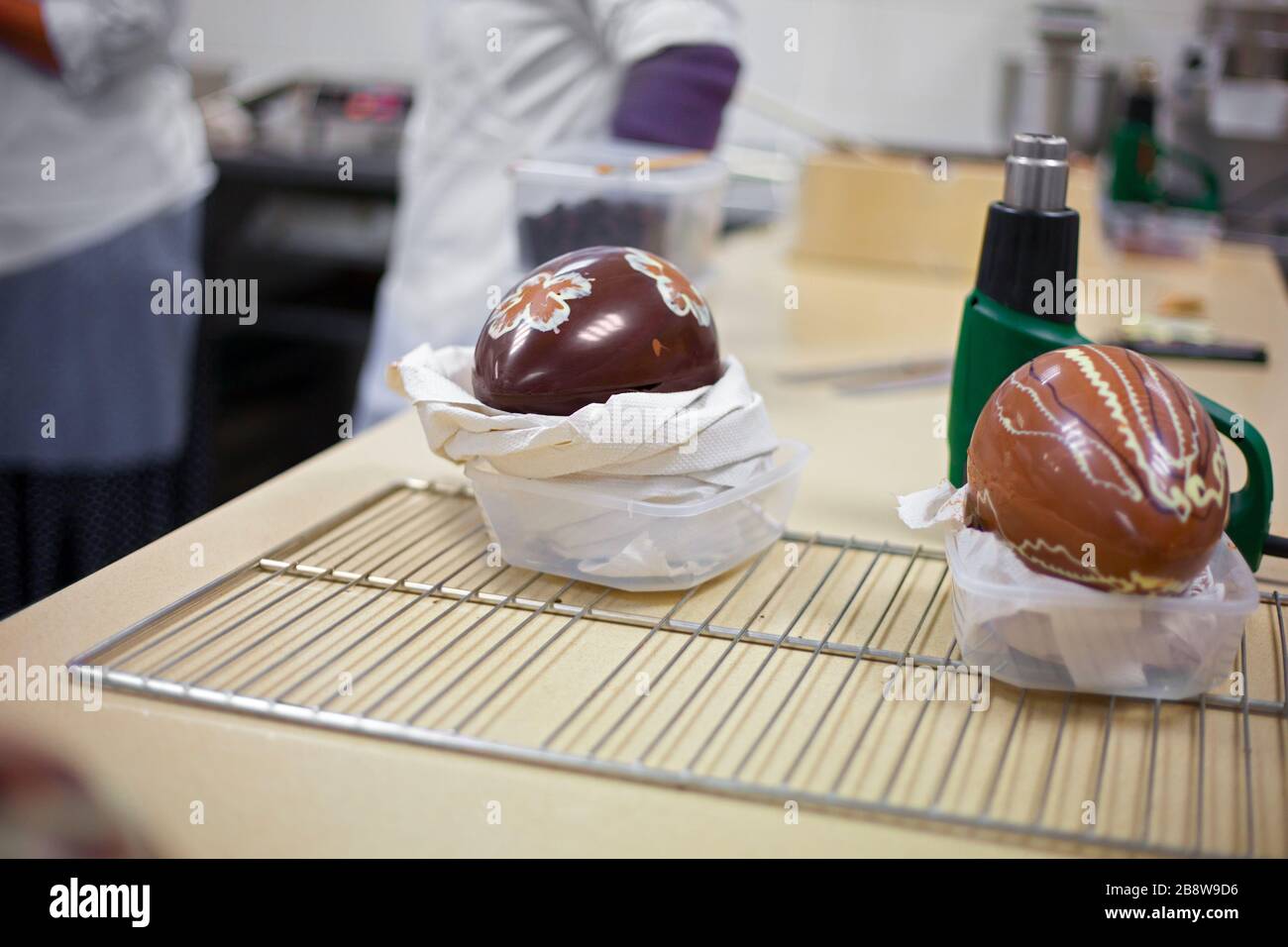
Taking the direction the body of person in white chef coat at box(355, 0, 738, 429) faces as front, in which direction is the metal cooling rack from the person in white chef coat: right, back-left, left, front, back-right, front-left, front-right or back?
right

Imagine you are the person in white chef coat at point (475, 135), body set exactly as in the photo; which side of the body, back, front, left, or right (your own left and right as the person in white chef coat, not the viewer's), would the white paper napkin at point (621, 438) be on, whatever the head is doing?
right

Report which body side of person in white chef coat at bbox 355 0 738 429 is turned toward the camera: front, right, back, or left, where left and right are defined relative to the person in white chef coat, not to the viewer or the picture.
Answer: right

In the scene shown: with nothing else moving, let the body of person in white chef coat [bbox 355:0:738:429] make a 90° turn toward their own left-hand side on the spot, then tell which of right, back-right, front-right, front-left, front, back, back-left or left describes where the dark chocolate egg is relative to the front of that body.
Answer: back
